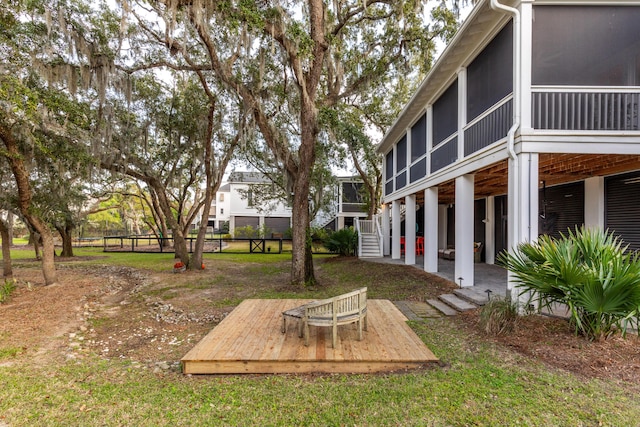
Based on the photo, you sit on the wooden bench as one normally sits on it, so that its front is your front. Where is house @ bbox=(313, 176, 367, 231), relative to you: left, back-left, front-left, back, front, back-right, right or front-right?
front-right

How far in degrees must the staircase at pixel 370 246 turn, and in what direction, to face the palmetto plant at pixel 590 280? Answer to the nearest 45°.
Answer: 0° — it already faces it

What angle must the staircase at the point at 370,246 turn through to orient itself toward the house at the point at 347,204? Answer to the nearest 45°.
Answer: approximately 180°

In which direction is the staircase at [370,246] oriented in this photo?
toward the camera

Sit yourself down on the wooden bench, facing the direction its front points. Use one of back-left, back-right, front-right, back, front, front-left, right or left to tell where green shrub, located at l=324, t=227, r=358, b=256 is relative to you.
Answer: front-right

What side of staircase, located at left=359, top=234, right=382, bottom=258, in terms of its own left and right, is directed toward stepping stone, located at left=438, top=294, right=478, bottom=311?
front

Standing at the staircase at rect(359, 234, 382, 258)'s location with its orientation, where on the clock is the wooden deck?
The wooden deck is roughly at 12 o'clock from the staircase.

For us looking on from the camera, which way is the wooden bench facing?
facing away from the viewer and to the left of the viewer

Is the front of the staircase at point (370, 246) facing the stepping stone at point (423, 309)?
yes

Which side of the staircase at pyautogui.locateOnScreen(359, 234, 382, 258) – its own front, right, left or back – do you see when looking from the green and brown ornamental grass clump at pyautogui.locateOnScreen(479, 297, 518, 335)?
front

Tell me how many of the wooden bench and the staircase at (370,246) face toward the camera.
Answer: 1
